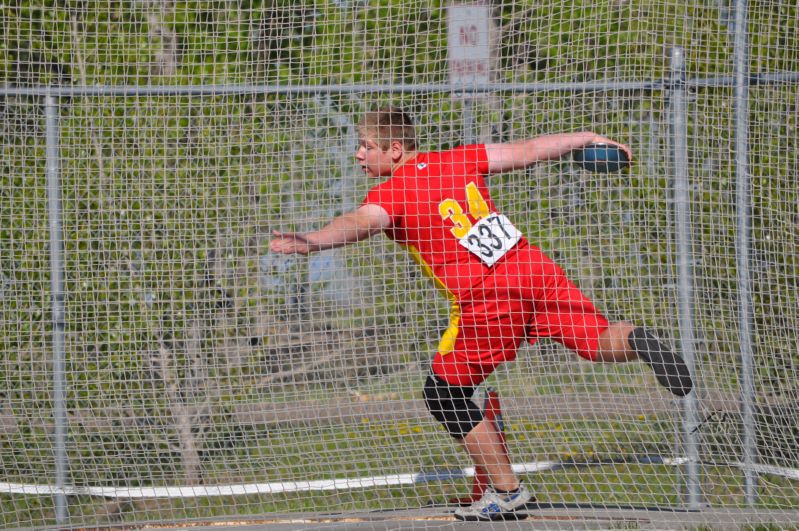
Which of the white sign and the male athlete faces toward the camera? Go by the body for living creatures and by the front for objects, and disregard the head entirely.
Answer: the white sign

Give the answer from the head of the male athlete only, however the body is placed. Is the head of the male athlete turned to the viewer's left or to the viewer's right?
to the viewer's left

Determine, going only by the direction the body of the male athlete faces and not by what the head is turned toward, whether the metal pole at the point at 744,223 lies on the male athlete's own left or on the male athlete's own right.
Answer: on the male athlete's own right

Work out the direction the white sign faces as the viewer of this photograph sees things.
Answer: facing the viewer

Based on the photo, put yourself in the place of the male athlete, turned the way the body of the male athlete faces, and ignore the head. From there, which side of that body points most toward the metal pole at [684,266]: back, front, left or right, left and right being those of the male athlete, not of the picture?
right

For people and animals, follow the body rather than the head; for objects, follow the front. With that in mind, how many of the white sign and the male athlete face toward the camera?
1

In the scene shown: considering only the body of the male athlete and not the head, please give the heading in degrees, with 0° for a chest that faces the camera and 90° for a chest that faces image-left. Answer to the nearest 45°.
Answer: approximately 135°

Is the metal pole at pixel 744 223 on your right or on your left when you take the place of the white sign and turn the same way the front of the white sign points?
on your left

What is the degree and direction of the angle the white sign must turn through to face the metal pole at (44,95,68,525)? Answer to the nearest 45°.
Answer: approximately 90° to its right

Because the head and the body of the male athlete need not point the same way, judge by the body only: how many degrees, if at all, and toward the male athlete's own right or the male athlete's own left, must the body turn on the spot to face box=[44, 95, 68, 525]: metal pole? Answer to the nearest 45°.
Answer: approximately 45° to the male athlete's own left
